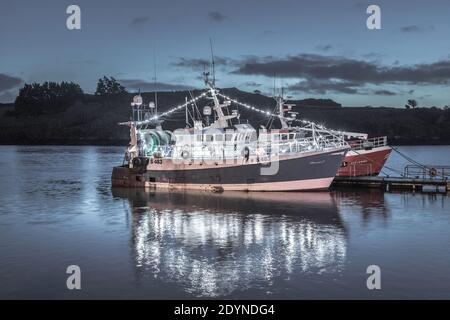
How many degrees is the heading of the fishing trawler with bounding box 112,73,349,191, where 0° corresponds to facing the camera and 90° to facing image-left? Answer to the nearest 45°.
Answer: approximately 270°

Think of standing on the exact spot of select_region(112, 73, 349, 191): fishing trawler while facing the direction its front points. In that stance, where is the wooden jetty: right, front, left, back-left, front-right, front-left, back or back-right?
front
